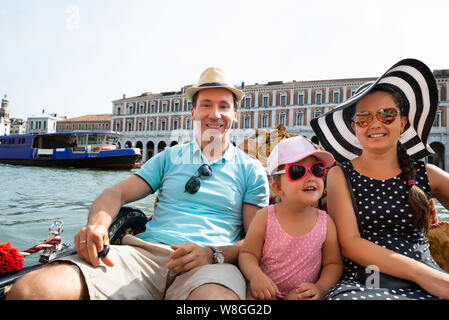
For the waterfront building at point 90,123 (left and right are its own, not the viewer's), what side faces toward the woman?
front

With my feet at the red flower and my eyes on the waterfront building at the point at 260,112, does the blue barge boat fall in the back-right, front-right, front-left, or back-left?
front-left

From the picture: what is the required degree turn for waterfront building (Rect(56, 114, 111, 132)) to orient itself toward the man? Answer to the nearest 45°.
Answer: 0° — it already faces them

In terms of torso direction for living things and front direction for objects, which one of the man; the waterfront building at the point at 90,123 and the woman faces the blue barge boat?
the waterfront building

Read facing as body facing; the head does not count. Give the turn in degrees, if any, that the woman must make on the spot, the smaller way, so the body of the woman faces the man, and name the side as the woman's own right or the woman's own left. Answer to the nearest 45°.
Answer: approximately 90° to the woman's own right

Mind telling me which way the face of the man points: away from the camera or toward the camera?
toward the camera

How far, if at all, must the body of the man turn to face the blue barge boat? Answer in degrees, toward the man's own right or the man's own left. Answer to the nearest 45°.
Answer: approximately 180°

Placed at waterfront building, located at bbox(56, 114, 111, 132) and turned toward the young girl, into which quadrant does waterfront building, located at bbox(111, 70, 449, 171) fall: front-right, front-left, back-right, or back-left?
front-left

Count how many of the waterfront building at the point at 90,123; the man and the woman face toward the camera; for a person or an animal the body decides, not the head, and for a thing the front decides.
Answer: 3

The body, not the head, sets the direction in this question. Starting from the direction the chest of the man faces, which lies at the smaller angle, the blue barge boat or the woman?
the woman

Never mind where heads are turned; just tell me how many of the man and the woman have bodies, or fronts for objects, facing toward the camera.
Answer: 2

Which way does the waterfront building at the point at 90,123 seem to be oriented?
toward the camera

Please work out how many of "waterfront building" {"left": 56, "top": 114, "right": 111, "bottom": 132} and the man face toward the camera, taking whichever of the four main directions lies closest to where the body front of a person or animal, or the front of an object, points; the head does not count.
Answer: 2
